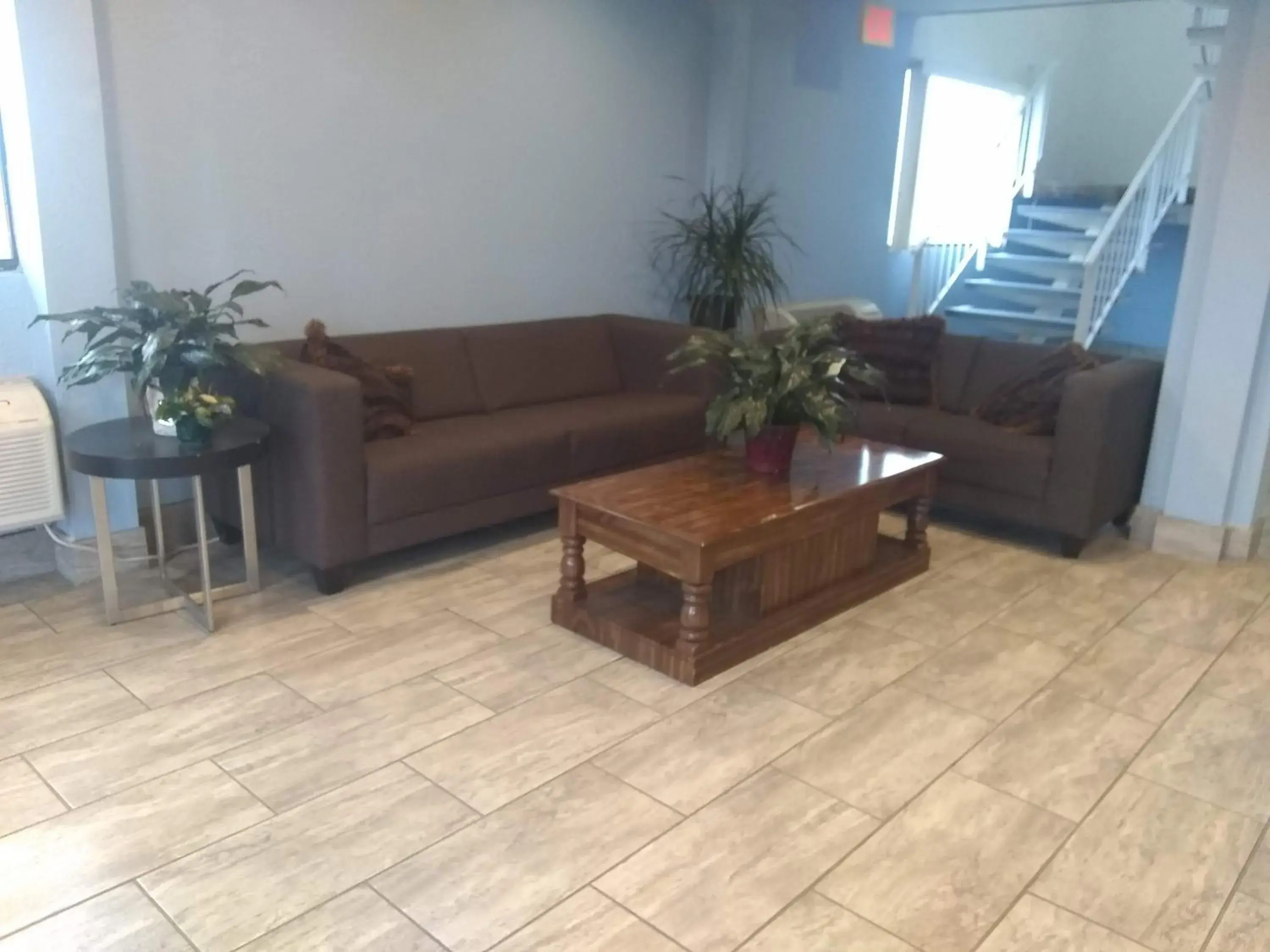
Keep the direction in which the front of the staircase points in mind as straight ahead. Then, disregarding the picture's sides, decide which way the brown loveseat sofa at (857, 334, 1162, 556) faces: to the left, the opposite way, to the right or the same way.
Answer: the same way

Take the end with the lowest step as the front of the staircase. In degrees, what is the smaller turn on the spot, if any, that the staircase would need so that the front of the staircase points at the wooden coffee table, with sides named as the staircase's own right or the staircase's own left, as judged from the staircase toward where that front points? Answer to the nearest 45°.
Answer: approximately 45° to the staircase's own left

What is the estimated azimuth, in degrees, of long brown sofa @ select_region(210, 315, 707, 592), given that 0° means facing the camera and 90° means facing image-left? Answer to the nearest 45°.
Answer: approximately 315°

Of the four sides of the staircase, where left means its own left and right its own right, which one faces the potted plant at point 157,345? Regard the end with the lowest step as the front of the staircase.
front

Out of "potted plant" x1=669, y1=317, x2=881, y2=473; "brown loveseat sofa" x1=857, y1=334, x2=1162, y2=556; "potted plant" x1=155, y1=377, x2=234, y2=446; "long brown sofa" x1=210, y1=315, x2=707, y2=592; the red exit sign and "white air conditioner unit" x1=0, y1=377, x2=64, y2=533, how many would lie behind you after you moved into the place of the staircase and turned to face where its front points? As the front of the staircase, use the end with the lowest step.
0

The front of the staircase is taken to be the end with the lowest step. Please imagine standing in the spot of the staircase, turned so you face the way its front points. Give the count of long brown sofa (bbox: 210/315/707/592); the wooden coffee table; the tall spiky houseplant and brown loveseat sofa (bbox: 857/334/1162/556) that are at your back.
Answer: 0

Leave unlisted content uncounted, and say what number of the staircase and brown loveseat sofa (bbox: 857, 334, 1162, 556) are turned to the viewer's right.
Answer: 0

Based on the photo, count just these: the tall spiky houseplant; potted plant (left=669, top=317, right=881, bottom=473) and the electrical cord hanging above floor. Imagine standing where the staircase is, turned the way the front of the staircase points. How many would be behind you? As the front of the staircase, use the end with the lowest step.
0

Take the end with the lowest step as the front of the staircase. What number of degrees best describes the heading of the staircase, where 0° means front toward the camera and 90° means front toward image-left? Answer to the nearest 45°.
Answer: approximately 45°

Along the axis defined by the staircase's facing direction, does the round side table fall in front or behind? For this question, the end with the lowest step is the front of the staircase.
in front

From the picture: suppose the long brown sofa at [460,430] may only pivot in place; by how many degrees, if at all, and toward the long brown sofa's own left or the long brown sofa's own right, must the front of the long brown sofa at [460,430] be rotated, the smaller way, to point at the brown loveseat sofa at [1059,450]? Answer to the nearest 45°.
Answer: approximately 45° to the long brown sofa's own left

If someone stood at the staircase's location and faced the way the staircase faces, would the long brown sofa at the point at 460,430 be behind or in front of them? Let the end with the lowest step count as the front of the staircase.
in front

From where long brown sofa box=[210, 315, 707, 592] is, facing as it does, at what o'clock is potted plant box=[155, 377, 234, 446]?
The potted plant is roughly at 3 o'clock from the long brown sofa.

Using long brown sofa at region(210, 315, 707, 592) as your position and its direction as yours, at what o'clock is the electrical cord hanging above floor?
The electrical cord hanging above floor is roughly at 4 o'clock from the long brown sofa.

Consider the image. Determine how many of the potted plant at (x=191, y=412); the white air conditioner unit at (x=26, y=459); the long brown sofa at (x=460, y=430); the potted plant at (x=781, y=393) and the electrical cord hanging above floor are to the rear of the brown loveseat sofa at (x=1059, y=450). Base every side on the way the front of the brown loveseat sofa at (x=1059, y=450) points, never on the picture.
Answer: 0

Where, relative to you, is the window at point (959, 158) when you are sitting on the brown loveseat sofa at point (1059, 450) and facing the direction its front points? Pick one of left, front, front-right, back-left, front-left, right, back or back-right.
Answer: back-right

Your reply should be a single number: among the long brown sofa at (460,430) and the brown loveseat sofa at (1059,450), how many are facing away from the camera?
0
